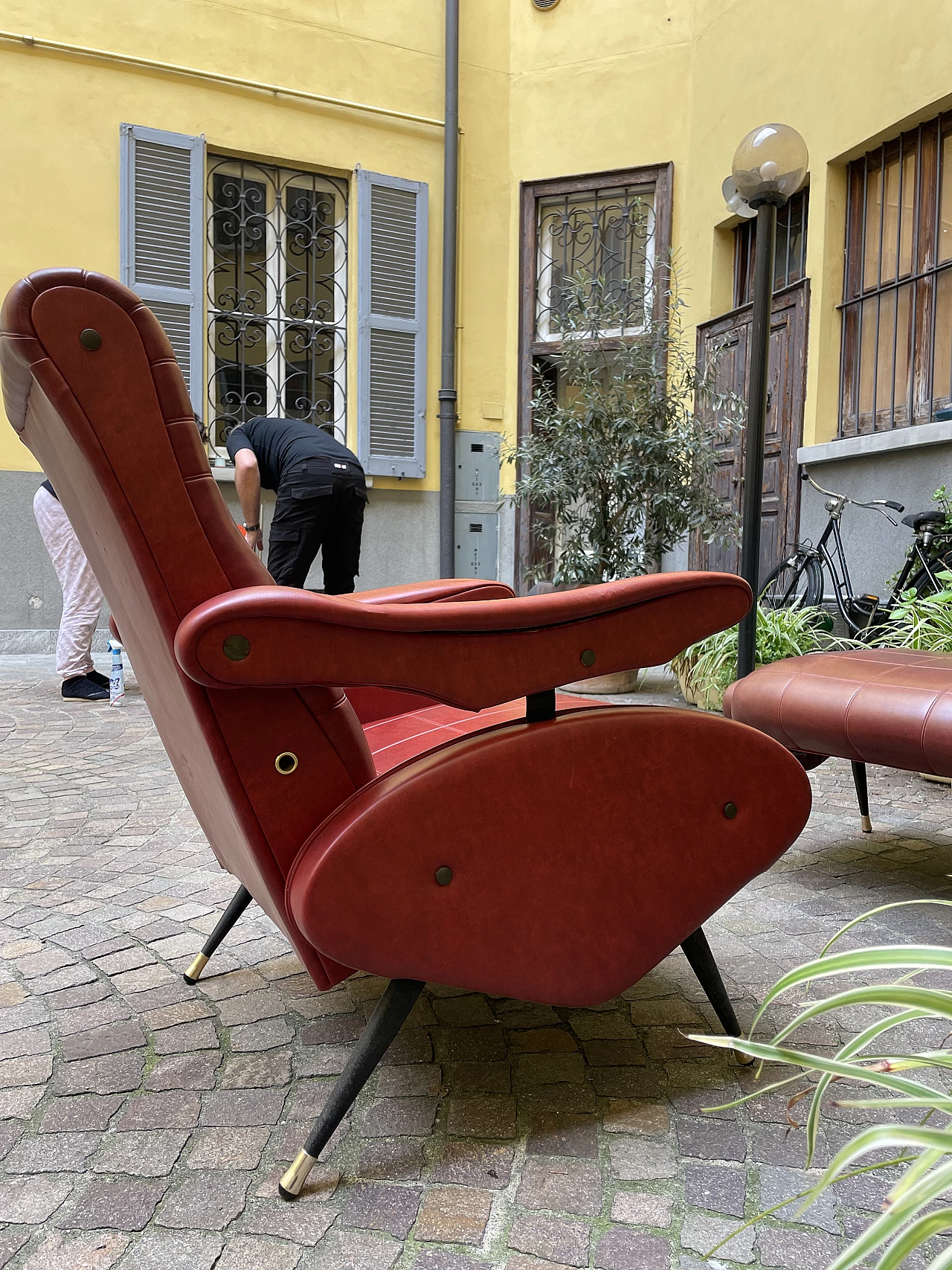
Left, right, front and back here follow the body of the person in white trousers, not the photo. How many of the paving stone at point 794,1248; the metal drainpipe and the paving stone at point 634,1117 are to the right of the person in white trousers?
2

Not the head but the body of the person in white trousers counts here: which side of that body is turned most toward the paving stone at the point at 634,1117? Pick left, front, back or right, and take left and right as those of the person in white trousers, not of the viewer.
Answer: right

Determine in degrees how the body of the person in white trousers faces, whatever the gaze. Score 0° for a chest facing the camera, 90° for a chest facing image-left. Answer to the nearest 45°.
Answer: approximately 270°

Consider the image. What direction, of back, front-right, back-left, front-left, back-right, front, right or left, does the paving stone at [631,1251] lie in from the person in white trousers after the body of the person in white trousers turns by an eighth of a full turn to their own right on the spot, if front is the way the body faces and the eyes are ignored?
front-right

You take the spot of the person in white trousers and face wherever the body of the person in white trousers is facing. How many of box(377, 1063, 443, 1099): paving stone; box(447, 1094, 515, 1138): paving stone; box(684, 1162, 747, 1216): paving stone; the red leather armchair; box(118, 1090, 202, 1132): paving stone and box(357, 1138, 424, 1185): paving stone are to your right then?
6

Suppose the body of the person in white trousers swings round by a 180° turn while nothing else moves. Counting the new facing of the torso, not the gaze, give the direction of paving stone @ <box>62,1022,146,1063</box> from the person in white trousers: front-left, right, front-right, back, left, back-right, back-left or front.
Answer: left

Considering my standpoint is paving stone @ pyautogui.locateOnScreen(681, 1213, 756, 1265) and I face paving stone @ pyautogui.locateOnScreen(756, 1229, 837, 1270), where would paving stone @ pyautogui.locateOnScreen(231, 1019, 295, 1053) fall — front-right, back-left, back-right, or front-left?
back-left

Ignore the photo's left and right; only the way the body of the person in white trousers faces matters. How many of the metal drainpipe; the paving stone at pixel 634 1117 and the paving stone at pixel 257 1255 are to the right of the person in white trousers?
2

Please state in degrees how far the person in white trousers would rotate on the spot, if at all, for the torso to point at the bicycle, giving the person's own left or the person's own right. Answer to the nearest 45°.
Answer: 0° — they already face it
